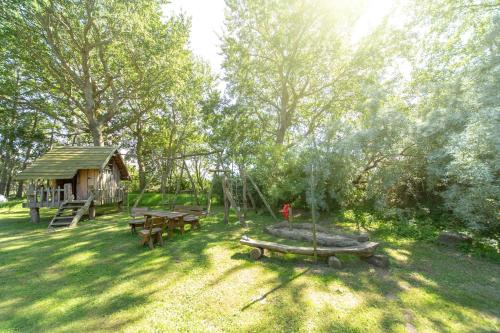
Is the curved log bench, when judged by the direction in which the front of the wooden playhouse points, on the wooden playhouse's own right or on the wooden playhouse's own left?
on the wooden playhouse's own left

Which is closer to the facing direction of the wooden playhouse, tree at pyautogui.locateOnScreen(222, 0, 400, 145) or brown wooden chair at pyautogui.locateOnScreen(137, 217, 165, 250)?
the brown wooden chair

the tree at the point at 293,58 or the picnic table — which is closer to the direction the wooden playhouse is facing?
the picnic table

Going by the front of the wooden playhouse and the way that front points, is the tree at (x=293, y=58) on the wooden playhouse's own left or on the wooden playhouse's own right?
on the wooden playhouse's own left

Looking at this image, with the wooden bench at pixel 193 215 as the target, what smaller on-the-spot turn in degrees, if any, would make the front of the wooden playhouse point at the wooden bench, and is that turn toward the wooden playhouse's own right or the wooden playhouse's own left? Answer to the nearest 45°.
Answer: approximately 90° to the wooden playhouse's own left

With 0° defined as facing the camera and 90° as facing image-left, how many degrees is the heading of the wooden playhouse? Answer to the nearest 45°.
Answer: approximately 45°

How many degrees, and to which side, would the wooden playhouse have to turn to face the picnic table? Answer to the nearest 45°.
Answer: approximately 90° to its left

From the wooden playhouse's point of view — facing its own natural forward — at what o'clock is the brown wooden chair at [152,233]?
The brown wooden chair is roughly at 10 o'clock from the wooden playhouse.
